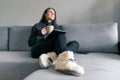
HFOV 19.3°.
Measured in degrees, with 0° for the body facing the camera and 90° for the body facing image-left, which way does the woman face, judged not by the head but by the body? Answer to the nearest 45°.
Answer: approximately 315°

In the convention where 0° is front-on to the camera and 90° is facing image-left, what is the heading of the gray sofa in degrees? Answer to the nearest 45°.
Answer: approximately 0°

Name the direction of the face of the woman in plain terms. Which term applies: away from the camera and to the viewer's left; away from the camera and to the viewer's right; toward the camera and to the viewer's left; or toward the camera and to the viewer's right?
toward the camera and to the viewer's right
